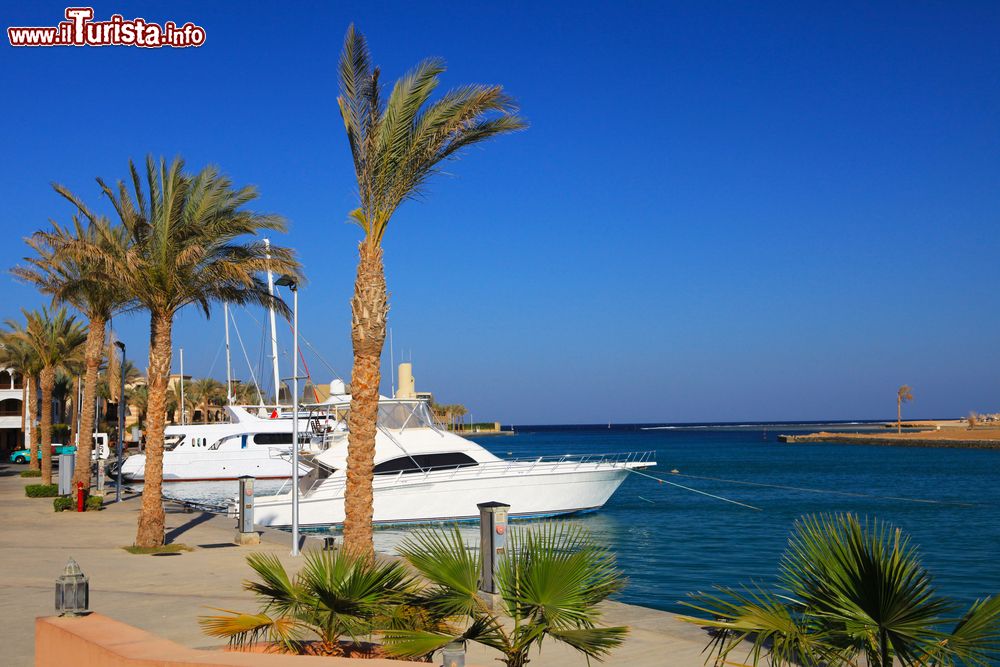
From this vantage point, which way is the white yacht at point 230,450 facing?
to the viewer's right

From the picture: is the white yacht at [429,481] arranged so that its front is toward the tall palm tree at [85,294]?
no

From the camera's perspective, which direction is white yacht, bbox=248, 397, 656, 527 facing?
to the viewer's right

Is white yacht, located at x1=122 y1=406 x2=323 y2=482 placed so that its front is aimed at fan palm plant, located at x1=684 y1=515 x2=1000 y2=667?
no

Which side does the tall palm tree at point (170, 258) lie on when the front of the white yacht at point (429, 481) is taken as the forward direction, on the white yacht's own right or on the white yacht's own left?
on the white yacht's own right

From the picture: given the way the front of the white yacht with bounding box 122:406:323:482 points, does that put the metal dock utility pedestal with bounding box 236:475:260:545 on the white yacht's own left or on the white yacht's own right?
on the white yacht's own right

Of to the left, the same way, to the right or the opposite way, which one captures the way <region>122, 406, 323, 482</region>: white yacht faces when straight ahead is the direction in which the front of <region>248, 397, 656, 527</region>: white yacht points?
the same way

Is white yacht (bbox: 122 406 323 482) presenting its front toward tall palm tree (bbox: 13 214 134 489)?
no

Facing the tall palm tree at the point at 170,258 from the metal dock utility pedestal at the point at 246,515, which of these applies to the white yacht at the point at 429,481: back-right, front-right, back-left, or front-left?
back-right

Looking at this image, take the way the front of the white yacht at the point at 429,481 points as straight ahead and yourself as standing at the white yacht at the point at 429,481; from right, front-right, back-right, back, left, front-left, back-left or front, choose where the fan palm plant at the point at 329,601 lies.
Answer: right

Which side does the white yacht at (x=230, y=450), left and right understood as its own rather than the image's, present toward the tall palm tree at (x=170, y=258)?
right

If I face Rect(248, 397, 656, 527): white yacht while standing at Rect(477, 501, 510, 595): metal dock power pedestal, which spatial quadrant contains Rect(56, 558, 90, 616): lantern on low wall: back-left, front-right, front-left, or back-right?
back-left

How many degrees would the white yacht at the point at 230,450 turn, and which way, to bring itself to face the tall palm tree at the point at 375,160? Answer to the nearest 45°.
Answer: approximately 90° to its right
